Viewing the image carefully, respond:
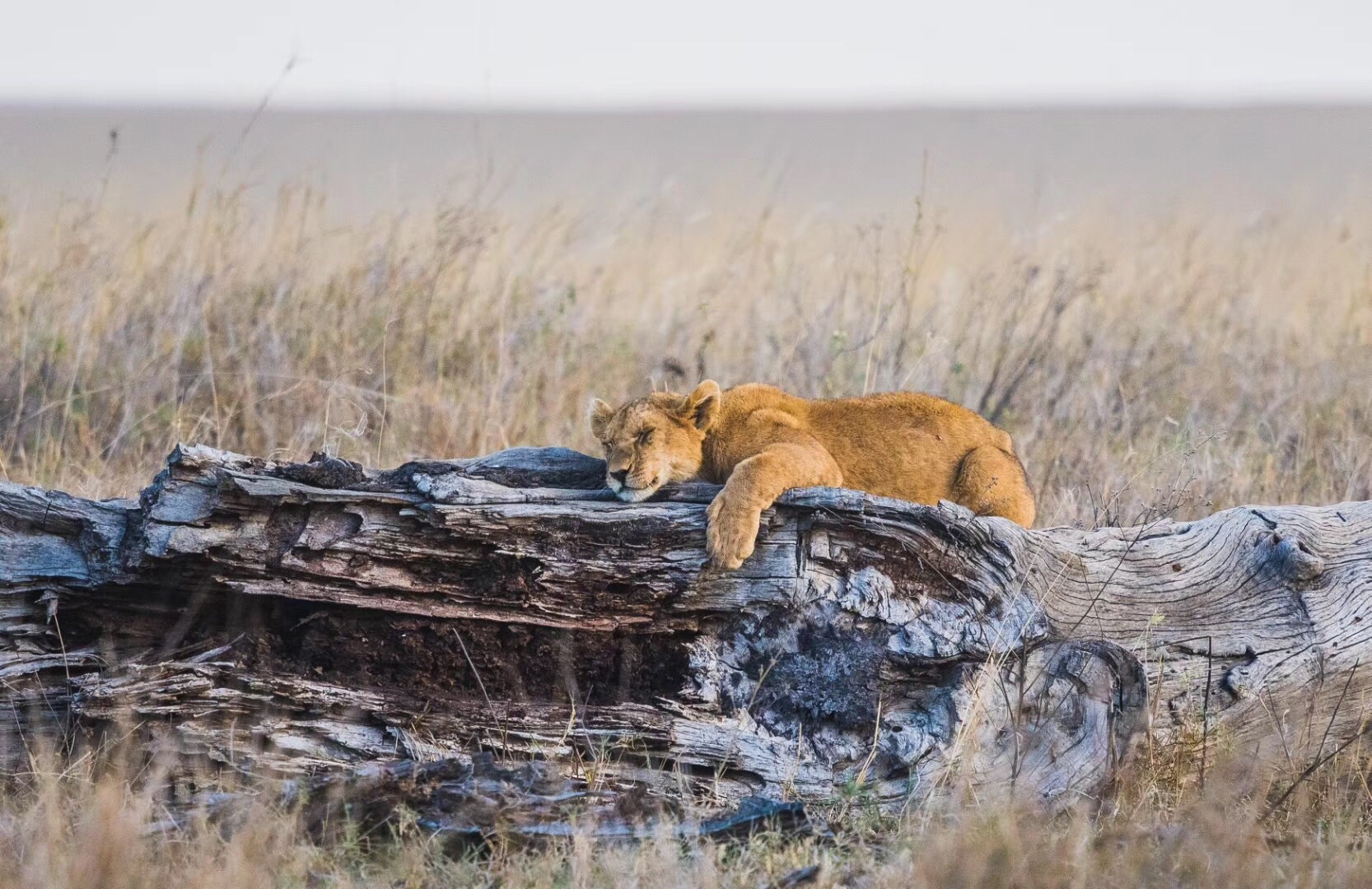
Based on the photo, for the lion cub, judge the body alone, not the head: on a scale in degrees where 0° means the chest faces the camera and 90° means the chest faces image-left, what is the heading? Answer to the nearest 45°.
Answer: approximately 90°
